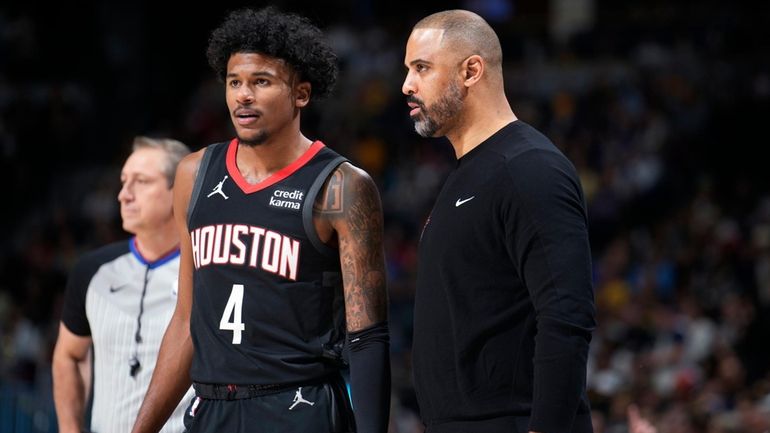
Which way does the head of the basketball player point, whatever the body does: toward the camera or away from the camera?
toward the camera

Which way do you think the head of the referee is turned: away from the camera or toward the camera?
toward the camera

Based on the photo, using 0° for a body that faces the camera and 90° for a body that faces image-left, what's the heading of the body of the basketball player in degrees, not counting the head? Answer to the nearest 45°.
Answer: approximately 45°

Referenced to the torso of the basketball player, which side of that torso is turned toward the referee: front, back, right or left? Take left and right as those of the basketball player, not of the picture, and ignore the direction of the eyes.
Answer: right
